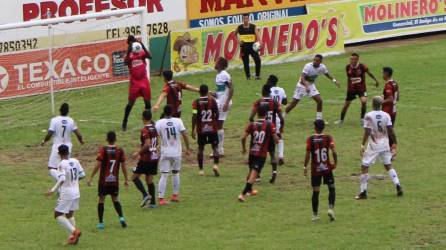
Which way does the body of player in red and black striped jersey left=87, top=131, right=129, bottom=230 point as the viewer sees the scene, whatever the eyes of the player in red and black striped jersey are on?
away from the camera

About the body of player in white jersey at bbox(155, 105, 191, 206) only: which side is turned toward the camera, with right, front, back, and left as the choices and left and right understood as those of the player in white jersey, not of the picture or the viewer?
back

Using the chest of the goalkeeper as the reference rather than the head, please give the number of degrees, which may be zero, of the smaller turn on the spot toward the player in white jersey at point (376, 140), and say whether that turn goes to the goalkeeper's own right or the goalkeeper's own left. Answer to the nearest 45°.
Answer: approximately 45° to the goalkeeper's own left

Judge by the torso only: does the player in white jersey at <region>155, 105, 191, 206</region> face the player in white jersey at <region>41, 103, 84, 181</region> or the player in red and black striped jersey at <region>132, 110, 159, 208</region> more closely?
the player in white jersey

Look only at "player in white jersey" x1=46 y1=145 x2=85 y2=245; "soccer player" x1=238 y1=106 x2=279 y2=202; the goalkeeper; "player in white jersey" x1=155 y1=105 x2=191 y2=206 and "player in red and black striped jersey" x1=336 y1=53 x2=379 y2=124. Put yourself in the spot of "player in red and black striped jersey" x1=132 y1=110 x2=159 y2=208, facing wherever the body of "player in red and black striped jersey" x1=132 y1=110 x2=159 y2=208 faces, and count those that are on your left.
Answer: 1

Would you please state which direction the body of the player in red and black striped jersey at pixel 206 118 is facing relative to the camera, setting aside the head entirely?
away from the camera

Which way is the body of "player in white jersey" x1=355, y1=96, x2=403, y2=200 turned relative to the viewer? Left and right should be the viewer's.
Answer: facing away from the viewer

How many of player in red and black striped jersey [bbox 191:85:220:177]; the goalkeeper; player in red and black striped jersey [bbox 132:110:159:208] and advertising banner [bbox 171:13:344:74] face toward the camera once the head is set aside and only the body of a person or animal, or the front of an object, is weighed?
2

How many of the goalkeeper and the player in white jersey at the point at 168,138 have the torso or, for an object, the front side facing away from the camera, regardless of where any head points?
1

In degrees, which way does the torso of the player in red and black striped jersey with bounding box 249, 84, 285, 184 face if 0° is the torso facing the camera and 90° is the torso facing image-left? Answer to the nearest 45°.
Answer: approximately 180°

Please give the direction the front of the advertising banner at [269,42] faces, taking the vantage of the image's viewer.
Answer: facing the viewer

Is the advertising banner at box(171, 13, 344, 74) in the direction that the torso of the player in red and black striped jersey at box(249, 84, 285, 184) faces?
yes

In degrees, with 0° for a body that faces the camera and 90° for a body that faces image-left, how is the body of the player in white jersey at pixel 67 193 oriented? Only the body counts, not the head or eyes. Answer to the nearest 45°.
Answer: approximately 135°

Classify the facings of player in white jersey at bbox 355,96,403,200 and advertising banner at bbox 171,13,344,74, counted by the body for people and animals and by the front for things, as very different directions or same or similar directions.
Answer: very different directions

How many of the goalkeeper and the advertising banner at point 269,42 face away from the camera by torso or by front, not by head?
0

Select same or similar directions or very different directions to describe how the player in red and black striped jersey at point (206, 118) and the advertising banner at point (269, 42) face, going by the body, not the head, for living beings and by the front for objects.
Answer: very different directions
